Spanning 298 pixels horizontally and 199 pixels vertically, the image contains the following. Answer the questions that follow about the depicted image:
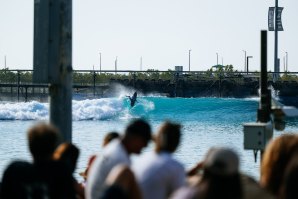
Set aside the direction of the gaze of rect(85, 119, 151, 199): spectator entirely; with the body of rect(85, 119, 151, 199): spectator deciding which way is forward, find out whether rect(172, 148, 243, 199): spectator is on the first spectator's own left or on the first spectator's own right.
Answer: on the first spectator's own right

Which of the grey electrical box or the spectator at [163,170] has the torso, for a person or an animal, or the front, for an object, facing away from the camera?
the spectator

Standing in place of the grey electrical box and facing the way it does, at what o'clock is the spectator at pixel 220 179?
The spectator is roughly at 12 o'clock from the grey electrical box.

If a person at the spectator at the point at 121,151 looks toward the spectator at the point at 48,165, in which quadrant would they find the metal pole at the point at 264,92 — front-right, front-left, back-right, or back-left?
back-right

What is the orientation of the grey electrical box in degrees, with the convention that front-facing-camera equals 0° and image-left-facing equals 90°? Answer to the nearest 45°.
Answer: approximately 0°

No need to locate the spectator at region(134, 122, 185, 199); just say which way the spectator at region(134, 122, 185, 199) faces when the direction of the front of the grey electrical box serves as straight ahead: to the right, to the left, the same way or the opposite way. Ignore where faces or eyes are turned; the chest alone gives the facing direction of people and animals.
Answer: the opposite way

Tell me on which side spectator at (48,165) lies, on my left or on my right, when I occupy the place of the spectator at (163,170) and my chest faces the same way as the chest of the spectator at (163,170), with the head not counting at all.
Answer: on my left

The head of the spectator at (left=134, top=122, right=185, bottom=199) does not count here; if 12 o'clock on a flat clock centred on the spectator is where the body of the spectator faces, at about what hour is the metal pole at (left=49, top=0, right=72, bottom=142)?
The metal pole is roughly at 11 o'clock from the spectator.

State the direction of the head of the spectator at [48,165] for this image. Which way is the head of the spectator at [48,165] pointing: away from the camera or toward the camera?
away from the camera

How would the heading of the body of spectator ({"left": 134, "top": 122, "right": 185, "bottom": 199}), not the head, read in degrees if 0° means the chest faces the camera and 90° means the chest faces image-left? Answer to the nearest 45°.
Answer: approximately 180°

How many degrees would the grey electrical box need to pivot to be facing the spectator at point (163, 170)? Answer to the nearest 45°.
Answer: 0° — it already faces them
